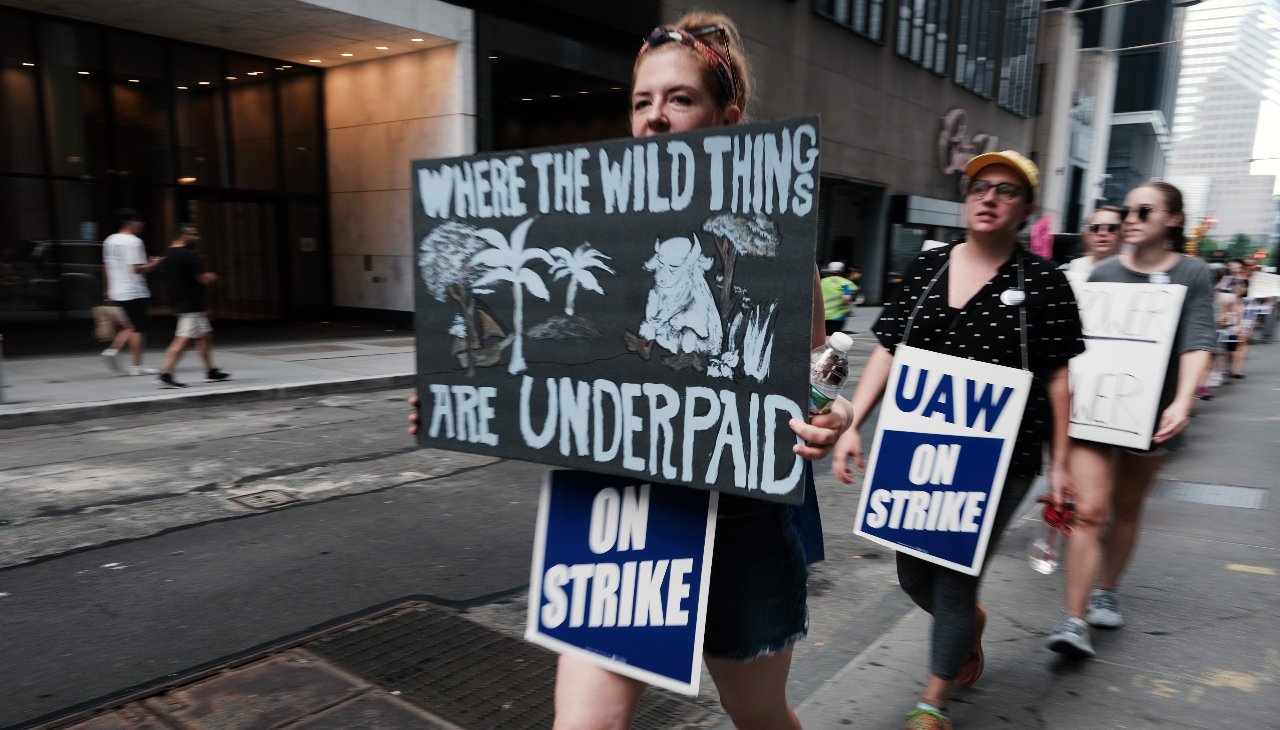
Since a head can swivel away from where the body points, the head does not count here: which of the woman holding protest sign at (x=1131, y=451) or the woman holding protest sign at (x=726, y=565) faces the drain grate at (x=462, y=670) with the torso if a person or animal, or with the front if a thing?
the woman holding protest sign at (x=1131, y=451)

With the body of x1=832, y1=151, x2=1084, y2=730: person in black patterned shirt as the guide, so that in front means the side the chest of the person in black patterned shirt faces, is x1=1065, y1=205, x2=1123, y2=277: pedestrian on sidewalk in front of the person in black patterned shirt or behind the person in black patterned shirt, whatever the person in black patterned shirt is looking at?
behind

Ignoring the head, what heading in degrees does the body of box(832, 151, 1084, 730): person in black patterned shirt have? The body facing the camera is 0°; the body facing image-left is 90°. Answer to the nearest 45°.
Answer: approximately 45°

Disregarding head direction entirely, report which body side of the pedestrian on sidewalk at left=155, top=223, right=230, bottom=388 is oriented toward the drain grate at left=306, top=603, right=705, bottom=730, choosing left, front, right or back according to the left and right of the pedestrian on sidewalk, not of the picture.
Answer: right

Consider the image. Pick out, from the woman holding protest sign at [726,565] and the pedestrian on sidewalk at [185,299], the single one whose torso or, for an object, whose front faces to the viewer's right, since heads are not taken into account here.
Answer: the pedestrian on sidewalk

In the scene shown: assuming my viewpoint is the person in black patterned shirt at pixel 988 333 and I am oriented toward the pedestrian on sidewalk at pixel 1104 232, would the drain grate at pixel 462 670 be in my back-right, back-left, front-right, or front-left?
back-left

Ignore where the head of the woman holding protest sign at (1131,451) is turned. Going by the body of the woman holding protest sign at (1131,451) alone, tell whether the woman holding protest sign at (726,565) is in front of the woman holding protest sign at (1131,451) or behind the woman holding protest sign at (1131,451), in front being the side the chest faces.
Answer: in front

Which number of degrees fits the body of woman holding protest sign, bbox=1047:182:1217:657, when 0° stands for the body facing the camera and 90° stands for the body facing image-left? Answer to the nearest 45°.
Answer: approximately 45°

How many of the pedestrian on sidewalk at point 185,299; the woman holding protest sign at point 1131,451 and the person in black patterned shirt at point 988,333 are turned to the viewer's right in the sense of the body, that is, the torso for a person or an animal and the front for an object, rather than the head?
1

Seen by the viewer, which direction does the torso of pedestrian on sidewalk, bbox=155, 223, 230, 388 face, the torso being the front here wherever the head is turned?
to the viewer's right

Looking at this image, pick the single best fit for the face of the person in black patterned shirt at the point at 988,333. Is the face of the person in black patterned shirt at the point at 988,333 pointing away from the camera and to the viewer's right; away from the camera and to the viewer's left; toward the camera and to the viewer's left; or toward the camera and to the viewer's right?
toward the camera and to the viewer's left

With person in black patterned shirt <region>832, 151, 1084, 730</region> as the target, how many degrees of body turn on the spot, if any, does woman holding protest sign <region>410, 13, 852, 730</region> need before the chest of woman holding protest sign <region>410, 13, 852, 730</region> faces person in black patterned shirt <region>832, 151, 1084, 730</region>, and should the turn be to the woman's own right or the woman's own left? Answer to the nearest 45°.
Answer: approximately 180°
